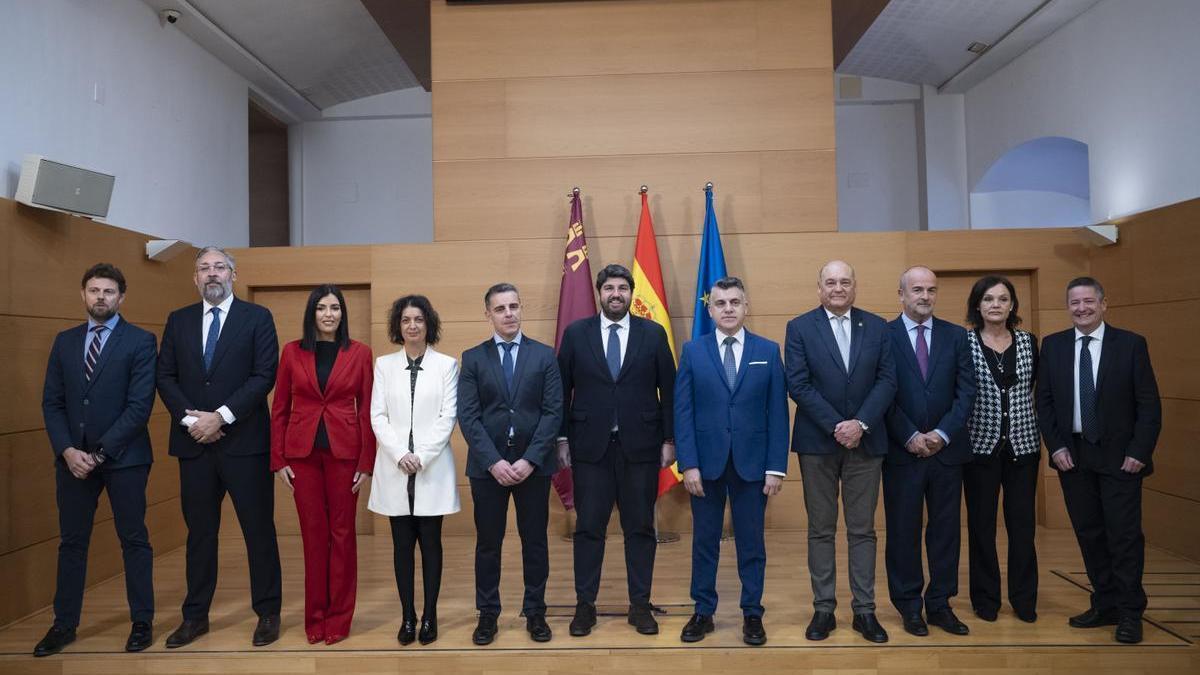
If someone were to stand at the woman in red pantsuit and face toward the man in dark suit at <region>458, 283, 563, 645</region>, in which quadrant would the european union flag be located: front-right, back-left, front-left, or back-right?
front-left

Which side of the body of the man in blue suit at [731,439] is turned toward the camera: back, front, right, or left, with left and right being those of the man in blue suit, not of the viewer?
front

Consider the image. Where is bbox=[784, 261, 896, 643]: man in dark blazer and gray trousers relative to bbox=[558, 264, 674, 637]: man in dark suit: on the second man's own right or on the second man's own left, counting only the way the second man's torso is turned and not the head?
on the second man's own left

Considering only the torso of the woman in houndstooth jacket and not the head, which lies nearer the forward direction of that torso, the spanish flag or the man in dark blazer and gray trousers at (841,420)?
the man in dark blazer and gray trousers

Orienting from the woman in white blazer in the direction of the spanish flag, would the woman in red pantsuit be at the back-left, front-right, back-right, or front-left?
back-left

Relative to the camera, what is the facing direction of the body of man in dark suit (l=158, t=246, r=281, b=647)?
toward the camera

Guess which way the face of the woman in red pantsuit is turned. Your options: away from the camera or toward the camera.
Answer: toward the camera

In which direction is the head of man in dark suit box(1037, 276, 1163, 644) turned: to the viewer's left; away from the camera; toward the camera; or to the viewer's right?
toward the camera

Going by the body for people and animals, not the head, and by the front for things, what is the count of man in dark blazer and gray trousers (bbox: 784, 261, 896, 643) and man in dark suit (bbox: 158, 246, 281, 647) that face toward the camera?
2

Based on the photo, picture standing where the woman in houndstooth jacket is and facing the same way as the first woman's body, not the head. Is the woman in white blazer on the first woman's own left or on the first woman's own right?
on the first woman's own right

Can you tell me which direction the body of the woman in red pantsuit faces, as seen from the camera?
toward the camera

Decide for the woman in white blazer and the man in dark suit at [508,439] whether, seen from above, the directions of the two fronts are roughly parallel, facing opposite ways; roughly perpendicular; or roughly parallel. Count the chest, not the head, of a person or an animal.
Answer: roughly parallel

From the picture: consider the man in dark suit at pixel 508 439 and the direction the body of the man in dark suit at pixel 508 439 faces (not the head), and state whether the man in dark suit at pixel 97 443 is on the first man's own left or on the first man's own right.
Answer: on the first man's own right

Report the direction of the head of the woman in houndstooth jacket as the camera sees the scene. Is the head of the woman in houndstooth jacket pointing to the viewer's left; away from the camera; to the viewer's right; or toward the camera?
toward the camera

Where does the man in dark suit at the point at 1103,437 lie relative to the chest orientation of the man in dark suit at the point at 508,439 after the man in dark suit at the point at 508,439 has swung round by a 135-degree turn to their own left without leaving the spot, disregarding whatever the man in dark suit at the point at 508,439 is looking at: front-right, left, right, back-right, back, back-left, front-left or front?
front-right
